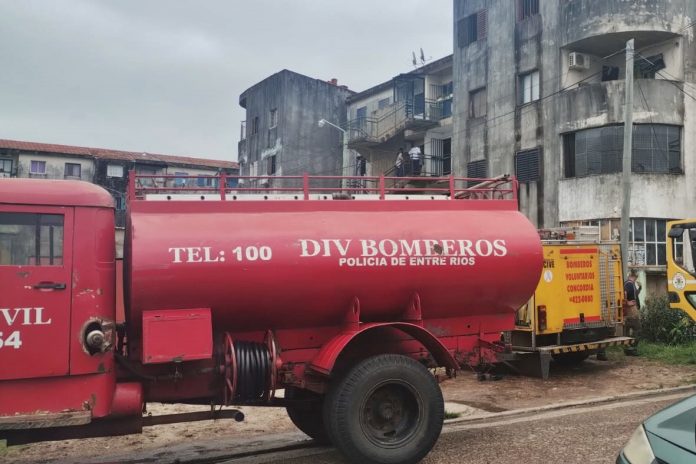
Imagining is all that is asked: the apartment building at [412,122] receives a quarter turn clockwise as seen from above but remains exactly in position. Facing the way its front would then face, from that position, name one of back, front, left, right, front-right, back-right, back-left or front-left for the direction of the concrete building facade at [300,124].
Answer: front

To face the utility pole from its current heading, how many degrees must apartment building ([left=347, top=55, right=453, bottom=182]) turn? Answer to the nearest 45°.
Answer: approximately 45° to its left

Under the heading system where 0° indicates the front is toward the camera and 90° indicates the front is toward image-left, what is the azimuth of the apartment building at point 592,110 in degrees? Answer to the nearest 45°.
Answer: approximately 45°

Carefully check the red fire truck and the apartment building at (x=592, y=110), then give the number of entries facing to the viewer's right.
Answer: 0

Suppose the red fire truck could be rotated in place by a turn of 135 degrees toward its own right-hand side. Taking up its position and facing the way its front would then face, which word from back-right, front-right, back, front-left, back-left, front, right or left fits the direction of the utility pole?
front

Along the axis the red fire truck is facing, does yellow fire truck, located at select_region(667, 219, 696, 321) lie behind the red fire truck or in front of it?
behind

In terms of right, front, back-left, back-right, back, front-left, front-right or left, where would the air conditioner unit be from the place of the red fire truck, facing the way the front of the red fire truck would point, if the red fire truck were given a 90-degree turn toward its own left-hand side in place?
back-left

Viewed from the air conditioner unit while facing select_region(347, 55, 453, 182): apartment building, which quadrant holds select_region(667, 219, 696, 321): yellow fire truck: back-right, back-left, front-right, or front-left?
back-left

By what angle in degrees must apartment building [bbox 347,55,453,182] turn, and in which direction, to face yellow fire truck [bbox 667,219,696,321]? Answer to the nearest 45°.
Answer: approximately 45° to its left

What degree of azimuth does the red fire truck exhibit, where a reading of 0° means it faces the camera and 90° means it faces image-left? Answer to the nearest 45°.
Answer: approximately 90°

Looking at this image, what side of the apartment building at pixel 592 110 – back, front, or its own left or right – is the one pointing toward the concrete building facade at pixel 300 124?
right

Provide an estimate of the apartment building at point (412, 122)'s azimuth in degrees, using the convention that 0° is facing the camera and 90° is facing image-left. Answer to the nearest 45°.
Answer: approximately 45°

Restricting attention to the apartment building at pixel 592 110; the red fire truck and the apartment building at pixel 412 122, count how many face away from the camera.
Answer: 0
